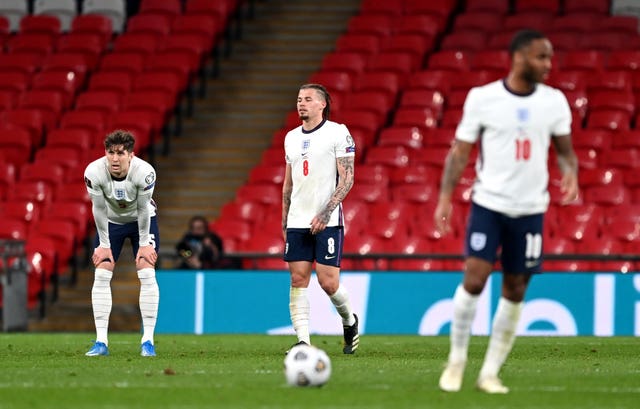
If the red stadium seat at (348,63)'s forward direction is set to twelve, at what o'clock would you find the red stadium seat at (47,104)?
the red stadium seat at (47,104) is roughly at 3 o'clock from the red stadium seat at (348,63).

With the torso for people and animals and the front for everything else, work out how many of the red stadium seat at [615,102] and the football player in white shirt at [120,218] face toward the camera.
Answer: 2

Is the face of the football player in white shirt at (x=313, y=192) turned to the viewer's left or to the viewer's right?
to the viewer's left

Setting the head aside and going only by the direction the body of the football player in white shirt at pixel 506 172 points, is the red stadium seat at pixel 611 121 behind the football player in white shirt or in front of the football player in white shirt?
behind

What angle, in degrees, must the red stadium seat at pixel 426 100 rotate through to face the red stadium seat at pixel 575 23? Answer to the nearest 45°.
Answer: approximately 180°

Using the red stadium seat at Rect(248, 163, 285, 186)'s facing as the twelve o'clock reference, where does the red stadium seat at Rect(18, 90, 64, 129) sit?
the red stadium seat at Rect(18, 90, 64, 129) is roughly at 4 o'clock from the red stadium seat at Rect(248, 163, 285, 186).

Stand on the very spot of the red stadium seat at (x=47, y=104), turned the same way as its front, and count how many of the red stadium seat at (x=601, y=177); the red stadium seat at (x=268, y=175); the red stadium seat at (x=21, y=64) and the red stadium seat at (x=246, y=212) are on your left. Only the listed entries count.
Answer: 3
